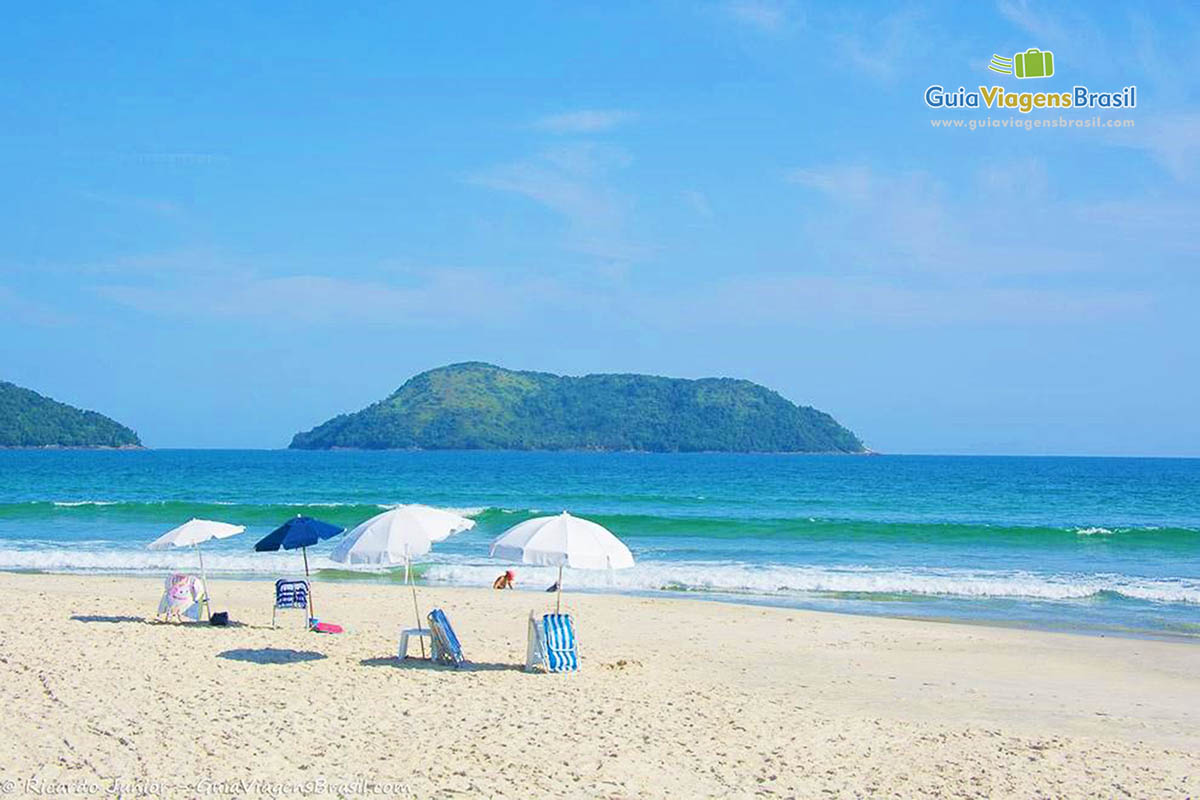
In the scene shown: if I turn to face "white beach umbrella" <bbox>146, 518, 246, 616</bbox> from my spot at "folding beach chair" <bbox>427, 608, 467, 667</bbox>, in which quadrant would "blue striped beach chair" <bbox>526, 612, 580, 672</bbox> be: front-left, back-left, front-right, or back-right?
back-right

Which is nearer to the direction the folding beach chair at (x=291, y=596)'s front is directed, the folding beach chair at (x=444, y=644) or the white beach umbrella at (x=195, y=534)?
the white beach umbrella

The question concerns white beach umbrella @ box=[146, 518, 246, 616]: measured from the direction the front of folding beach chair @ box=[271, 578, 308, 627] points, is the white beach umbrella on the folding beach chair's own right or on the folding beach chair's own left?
on the folding beach chair's own left

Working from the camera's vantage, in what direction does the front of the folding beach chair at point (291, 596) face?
facing away from the viewer

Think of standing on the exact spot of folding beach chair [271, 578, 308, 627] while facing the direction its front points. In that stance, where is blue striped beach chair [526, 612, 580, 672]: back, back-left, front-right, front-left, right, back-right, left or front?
back-right

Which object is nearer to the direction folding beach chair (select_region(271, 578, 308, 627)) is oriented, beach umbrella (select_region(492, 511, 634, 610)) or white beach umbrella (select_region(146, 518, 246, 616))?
the white beach umbrella
